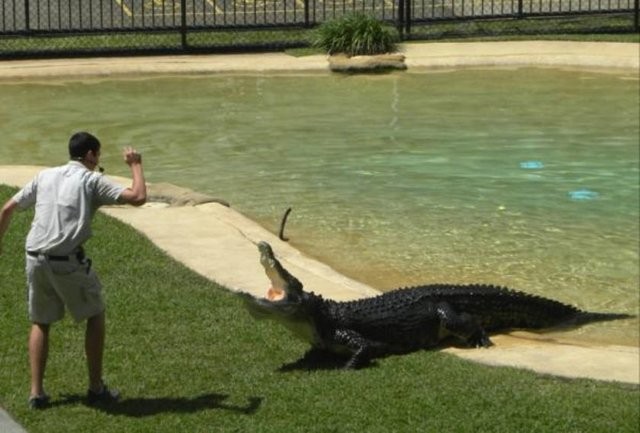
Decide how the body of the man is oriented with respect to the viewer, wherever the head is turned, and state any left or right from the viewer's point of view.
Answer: facing away from the viewer and to the right of the viewer

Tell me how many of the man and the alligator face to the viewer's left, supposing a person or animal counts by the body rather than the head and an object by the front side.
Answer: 1

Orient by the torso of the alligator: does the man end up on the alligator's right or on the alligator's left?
on the alligator's left

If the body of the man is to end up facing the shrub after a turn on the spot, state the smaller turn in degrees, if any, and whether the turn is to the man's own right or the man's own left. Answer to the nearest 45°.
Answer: approximately 45° to the man's own left

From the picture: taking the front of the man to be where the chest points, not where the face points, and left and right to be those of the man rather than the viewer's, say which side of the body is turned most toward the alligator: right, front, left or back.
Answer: front

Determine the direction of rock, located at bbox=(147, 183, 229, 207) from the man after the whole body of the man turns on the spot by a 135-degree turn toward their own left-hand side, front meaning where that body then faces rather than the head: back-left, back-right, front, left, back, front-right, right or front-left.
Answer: right

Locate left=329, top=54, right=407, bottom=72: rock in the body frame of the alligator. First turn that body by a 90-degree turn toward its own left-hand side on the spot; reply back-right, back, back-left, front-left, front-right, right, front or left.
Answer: back

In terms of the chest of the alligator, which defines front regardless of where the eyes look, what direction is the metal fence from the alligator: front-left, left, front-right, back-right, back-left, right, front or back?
right

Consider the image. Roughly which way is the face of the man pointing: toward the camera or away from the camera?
away from the camera

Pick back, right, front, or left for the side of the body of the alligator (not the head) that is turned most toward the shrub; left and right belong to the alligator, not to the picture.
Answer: right

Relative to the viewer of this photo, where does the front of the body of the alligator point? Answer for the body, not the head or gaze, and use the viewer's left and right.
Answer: facing to the left of the viewer

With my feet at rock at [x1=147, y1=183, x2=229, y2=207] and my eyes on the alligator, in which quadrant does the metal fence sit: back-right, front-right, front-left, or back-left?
back-left
